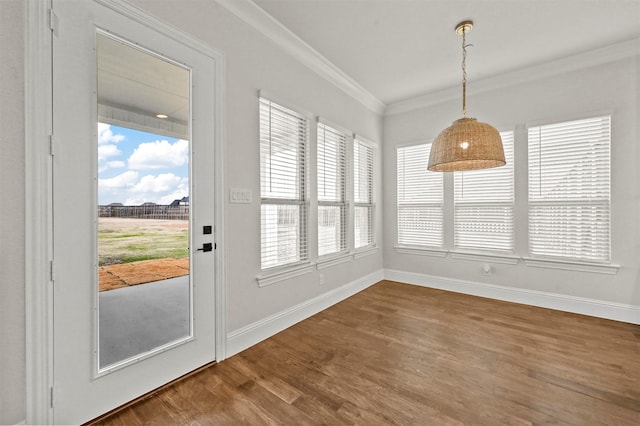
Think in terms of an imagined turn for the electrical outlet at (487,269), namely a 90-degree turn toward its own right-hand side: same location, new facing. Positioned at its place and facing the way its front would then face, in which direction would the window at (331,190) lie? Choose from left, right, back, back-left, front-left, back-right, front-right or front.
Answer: front-left

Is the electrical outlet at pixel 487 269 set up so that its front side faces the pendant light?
yes

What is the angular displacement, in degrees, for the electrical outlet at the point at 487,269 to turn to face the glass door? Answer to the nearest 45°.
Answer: approximately 45° to its right

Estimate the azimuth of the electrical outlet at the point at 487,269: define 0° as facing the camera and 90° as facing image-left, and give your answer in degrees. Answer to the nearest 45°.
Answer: approximately 0°

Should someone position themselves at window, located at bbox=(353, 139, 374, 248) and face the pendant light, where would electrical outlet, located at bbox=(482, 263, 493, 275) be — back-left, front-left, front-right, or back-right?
front-left

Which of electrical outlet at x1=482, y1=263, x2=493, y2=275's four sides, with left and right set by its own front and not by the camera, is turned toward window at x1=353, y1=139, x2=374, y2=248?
right
